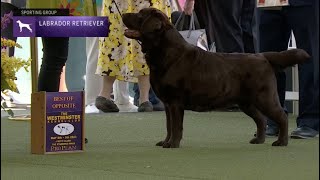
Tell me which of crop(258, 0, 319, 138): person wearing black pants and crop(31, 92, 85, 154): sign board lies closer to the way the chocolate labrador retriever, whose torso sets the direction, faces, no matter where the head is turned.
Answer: the sign board

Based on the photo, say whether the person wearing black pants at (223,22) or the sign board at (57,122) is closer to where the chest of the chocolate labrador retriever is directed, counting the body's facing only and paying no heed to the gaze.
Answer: the sign board

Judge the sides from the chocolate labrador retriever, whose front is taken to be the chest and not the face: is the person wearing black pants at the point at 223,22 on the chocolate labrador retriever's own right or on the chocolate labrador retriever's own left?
on the chocolate labrador retriever's own right

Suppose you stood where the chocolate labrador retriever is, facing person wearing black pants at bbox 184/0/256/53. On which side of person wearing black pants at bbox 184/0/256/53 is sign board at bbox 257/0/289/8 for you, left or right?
right

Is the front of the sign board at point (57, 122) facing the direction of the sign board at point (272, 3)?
no

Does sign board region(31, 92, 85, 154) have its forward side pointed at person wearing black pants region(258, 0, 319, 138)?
no

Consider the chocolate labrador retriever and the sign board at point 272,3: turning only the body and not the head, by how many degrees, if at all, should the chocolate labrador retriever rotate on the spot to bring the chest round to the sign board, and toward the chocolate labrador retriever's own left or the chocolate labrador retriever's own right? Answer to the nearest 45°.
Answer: approximately 135° to the chocolate labrador retriever's own right

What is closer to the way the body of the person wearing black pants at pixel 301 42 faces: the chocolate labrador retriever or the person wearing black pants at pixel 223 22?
the chocolate labrador retriever

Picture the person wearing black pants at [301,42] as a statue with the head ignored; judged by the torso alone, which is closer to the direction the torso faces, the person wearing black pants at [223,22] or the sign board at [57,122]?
the sign board

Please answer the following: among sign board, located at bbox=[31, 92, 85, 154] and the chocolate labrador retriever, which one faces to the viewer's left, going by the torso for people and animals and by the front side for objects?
the chocolate labrador retriever

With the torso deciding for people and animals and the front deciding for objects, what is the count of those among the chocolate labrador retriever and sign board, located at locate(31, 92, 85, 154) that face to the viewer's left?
1

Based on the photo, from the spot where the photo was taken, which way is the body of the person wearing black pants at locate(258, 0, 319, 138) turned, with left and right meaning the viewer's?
facing the viewer and to the left of the viewer

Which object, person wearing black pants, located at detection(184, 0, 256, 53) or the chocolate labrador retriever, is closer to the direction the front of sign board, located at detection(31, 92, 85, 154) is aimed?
the chocolate labrador retriever

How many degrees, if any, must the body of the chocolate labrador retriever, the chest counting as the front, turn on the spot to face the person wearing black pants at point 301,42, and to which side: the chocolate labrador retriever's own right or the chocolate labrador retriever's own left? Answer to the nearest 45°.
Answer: approximately 135° to the chocolate labrador retriever's own right

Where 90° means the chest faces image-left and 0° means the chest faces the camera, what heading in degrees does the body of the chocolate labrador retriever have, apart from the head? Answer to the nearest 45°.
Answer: approximately 90°

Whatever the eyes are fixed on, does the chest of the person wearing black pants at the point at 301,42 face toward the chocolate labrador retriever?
yes
